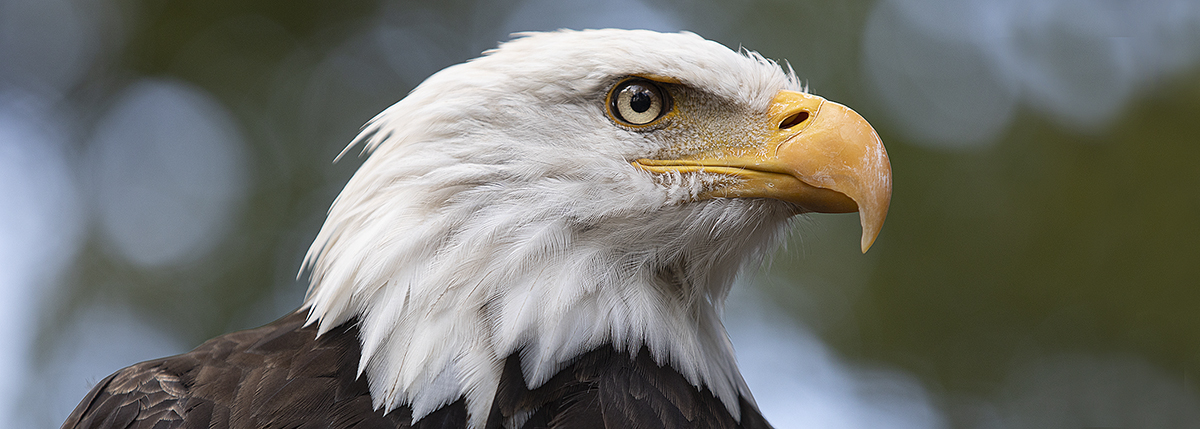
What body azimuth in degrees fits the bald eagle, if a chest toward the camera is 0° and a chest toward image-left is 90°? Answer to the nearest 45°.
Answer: approximately 270°
